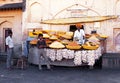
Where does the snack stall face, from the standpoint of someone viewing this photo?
facing the viewer

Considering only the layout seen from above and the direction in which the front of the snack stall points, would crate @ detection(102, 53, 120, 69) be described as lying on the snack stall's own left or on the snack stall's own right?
on the snack stall's own left
